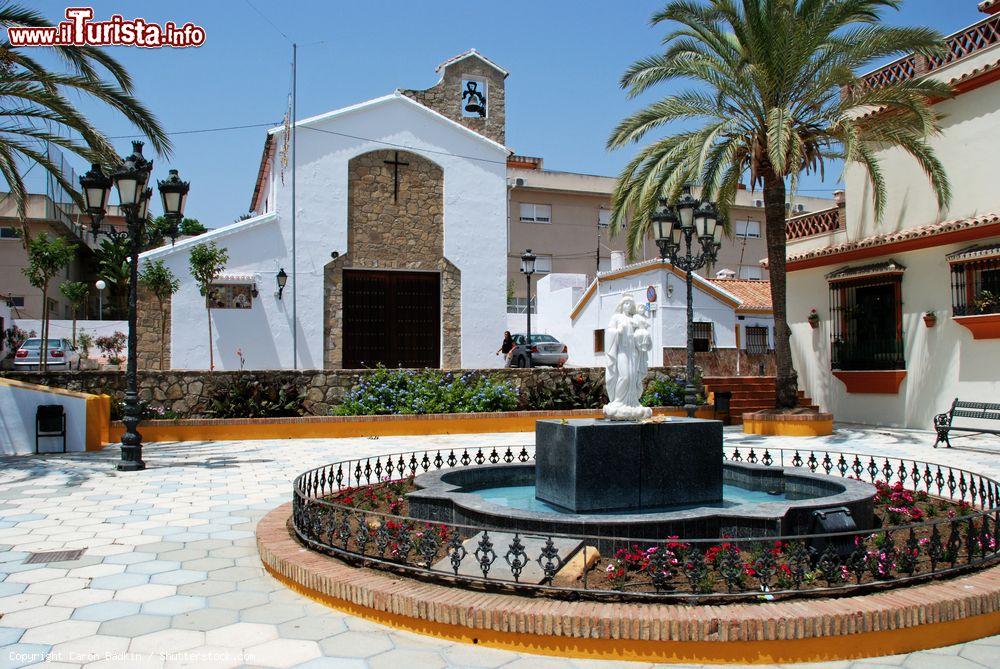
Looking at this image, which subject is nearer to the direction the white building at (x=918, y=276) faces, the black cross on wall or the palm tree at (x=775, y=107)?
the palm tree

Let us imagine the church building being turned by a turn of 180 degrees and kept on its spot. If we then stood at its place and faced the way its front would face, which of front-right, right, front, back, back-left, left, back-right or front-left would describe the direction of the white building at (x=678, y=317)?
right

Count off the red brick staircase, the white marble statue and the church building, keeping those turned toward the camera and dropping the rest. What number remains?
3

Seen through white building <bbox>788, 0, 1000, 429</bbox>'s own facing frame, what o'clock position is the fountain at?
The fountain is roughly at 11 o'clock from the white building.

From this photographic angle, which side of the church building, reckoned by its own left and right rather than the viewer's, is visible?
front

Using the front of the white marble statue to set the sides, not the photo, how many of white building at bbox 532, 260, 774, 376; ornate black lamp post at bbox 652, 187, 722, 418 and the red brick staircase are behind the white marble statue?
3

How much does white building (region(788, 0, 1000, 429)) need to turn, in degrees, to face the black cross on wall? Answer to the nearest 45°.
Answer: approximately 45° to its right

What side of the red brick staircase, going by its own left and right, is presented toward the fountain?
front

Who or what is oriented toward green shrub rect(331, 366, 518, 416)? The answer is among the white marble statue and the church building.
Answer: the church building

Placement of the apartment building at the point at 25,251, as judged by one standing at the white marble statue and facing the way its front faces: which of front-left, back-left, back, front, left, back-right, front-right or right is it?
back-right

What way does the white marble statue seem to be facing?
toward the camera

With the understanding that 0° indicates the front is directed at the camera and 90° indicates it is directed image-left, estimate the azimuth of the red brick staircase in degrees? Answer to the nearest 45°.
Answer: approximately 0°

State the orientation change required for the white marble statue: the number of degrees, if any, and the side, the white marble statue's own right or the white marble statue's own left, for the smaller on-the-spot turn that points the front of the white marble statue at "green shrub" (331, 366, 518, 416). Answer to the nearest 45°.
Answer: approximately 135° to the white marble statue's own right

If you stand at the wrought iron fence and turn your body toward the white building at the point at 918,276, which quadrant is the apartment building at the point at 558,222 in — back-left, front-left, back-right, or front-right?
front-left

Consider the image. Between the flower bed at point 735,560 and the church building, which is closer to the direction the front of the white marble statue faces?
the flower bed

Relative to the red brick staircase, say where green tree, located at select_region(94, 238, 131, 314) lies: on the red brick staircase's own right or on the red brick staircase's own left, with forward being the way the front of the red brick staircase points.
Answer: on the red brick staircase's own right

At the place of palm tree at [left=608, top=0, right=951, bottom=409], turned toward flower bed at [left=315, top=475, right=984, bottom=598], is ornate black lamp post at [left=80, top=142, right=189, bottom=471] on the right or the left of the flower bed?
right

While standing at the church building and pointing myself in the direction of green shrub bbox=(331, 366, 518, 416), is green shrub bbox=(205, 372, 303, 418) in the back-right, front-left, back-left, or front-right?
front-right

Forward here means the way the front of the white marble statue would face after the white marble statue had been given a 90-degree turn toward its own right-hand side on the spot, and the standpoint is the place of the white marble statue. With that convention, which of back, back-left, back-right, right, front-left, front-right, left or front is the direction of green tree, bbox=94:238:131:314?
front-right

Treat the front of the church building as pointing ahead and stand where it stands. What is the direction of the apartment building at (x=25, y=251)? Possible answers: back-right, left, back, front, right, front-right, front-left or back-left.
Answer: back-right
